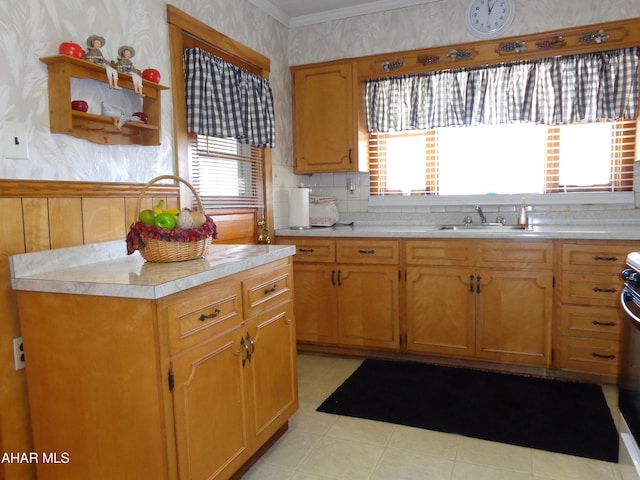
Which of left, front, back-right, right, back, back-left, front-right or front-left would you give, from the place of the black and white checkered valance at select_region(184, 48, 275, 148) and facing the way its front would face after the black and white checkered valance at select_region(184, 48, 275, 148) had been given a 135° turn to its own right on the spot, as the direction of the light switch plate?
front-left

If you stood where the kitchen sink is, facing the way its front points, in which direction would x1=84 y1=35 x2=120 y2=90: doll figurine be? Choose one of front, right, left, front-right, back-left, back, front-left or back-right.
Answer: front-right

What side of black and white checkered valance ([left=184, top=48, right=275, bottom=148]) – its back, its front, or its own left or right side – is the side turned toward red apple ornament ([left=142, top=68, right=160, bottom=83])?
right

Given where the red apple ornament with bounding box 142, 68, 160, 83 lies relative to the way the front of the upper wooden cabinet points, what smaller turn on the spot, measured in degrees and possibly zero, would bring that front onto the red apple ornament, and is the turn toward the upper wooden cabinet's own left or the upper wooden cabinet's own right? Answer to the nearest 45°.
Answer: approximately 45° to the upper wooden cabinet's own right

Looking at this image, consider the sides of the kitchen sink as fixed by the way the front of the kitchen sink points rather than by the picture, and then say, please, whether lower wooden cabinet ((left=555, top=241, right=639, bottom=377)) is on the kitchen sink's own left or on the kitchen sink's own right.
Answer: on the kitchen sink's own left

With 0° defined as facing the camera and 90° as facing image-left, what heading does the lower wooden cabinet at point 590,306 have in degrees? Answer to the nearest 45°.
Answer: approximately 0°

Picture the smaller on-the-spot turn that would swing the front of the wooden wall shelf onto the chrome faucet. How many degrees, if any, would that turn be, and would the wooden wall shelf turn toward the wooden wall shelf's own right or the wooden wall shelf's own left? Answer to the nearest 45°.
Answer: approximately 45° to the wooden wall shelf's own left

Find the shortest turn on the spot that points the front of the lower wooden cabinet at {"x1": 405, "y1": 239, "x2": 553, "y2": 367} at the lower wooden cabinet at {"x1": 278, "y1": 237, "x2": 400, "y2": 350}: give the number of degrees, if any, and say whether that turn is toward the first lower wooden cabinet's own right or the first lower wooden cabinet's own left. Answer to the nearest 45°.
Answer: approximately 90° to the first lower wooden cabinet's own right

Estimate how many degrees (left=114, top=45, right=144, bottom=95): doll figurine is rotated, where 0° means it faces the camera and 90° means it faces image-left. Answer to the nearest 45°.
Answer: approximately 315°

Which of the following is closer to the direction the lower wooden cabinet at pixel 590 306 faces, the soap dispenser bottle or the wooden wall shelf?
the wooden wall shelf

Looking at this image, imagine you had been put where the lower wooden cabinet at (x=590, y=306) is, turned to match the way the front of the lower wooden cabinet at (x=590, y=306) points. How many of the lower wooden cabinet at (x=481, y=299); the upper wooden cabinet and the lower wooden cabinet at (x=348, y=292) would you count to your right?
3

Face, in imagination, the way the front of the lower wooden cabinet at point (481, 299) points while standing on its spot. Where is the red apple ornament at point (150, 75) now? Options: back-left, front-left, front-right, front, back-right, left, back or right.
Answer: front-right

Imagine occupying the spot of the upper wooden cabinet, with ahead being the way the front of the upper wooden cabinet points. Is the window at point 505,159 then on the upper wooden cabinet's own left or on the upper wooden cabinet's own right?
on the upper wooden cabinet's own left
